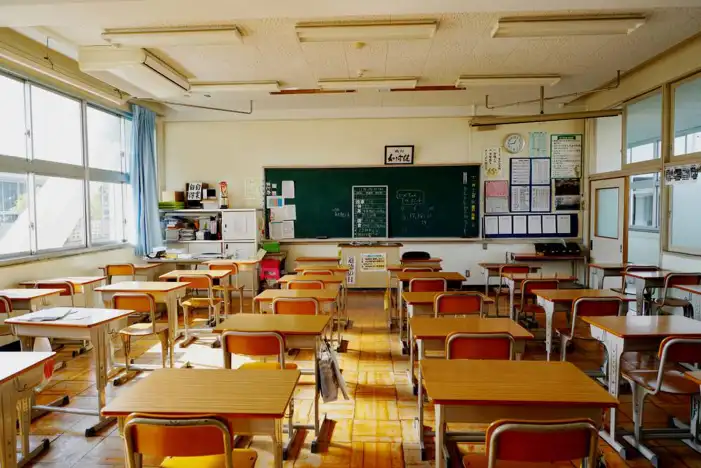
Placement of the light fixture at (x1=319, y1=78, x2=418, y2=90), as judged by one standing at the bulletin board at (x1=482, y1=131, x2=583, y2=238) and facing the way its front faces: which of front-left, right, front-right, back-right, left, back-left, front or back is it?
front-right

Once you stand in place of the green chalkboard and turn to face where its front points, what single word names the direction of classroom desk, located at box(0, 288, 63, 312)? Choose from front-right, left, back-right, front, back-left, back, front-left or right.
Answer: front-right

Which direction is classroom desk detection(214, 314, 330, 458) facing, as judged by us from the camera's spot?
facing the viewer

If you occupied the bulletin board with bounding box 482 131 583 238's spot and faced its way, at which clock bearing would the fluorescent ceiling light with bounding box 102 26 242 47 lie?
The fluorescent ceiling light is roughly at 1 o'clock from the bulletin board.

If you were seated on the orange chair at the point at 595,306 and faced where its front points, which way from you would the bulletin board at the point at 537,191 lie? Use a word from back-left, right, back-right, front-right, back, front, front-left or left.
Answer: front-right

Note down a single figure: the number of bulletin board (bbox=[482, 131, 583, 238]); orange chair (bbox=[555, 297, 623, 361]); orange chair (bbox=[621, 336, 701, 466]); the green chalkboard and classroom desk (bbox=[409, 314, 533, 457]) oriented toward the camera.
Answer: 3

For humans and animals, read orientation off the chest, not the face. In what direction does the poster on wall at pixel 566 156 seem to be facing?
toward the camera

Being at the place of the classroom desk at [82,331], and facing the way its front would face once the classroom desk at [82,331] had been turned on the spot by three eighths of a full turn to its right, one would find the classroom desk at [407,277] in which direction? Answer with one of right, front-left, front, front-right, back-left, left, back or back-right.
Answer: right

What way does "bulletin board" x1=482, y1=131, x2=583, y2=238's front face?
toward the camera

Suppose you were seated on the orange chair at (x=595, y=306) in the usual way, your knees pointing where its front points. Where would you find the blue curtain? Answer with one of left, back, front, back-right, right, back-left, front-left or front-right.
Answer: front-left

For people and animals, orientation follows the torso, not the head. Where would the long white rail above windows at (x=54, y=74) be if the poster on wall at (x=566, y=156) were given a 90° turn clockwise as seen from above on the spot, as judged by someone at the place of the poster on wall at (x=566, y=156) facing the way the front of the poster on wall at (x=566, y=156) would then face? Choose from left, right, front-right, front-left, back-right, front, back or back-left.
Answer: front-left

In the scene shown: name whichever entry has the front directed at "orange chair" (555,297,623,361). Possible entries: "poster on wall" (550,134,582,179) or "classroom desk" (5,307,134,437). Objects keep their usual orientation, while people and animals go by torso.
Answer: the poster on wall

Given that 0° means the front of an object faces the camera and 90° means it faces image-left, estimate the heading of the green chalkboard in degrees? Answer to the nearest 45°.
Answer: approximately 0°

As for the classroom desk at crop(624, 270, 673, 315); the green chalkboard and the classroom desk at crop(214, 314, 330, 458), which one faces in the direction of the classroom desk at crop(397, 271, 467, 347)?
the green chalkboard
